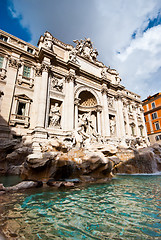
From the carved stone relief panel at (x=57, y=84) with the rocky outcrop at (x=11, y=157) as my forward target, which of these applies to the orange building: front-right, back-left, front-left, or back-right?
back-left

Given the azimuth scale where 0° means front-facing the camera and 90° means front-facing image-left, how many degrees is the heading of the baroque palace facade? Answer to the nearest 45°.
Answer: approximately 315°

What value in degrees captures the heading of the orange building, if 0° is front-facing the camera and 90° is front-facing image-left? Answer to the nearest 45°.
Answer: approximately 45°

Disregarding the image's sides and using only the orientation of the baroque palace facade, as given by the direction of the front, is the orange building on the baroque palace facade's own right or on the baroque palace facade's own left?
on the baroque palace facade's own left
